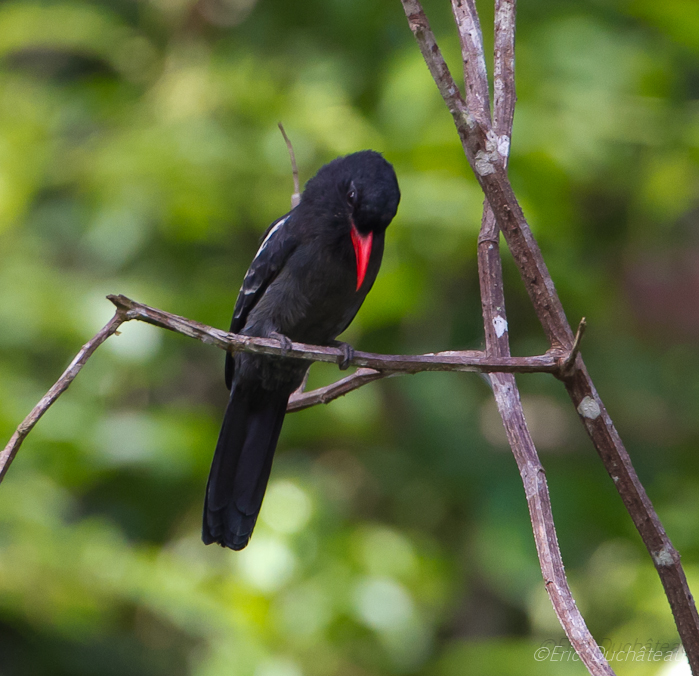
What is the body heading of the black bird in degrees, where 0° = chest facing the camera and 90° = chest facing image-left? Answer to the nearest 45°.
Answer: approximately 315°

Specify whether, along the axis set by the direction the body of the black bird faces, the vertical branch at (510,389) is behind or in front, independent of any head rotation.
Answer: in front
